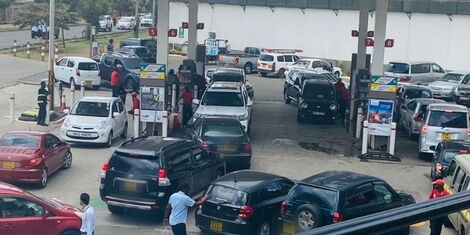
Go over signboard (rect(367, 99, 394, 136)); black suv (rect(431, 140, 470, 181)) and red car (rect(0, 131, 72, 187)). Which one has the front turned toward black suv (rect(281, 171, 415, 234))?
the signboard

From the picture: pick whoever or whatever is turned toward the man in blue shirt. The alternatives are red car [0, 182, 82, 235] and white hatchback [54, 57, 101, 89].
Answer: the red car

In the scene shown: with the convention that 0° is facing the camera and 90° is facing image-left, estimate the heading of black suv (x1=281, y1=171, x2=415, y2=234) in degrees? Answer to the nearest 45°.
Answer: approximately 225°

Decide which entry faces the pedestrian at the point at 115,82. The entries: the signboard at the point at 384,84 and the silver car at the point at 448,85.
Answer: the silver car

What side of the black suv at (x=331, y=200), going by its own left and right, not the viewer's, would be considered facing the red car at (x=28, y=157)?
left

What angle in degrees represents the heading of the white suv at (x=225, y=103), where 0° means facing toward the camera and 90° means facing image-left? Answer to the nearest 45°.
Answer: approximately 0°

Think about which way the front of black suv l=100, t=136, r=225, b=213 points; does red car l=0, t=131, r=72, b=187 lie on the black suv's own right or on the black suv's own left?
on the black suv's own left

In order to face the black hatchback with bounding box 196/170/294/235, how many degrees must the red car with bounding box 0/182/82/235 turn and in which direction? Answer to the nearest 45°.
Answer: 0° — it already faces it

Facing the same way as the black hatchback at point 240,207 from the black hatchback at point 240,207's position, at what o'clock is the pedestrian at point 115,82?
The pedestrian is roughly at 10 o'clock from the black hatchback.

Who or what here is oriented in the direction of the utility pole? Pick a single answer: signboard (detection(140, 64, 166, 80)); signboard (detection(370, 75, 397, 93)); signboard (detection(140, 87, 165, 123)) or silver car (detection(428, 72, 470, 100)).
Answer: the silver car

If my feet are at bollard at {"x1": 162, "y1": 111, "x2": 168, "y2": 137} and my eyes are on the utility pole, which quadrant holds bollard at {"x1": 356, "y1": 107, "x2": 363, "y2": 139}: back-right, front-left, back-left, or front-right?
back-right
